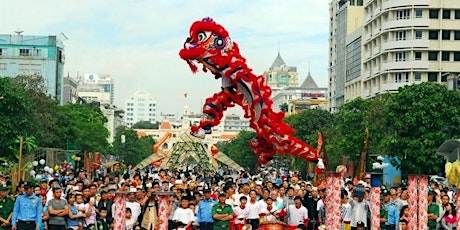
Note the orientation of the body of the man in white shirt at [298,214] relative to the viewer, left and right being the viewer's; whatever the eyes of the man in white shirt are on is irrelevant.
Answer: facing the viewer

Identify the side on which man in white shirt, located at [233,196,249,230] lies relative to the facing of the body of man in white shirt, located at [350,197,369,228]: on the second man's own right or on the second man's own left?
on the second man's own right

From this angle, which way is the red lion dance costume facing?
to the viewer's left

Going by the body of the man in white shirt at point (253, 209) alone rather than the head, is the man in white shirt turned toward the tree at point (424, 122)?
no

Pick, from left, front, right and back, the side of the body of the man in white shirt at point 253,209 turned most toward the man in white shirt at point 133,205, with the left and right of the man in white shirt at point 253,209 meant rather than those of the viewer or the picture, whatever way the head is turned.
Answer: right

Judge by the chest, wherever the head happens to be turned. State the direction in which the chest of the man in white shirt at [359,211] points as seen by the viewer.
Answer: toward the camera

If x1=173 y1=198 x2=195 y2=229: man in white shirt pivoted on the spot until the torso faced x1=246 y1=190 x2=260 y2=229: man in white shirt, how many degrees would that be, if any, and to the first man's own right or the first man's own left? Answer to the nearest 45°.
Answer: approximately 135° to the first man's own left

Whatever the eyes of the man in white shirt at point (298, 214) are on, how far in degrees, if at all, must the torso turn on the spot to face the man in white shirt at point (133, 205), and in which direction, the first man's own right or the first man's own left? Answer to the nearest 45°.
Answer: approximately 90° to the first man's own right

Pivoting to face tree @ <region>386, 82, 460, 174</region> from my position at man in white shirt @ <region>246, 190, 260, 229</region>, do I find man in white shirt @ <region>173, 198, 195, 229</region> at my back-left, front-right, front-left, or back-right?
back-left

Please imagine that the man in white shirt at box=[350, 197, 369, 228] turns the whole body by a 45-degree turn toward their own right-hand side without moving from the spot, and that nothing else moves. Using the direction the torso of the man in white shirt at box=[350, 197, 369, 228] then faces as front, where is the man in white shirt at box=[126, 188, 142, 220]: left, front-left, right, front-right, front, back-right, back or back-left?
front-right

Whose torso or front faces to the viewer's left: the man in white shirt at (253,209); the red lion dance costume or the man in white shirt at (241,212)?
the red lion dance costume

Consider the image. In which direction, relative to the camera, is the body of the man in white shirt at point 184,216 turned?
toward the camera

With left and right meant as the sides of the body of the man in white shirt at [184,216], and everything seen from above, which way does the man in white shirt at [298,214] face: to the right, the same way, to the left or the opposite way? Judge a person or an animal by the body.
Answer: the same way

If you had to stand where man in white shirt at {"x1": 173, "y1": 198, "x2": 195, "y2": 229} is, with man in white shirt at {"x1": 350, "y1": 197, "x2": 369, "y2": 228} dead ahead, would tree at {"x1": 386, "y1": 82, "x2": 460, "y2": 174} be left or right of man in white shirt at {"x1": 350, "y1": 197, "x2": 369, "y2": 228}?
left

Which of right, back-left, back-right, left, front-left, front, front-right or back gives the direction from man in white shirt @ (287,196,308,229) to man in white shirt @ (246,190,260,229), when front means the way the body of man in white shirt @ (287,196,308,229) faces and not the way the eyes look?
right

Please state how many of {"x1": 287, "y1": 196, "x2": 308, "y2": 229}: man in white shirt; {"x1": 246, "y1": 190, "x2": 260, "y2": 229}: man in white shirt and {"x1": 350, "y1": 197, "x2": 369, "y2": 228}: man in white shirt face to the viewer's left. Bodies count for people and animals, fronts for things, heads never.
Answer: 0

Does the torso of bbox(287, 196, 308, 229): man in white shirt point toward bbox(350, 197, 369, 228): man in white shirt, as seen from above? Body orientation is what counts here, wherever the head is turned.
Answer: no

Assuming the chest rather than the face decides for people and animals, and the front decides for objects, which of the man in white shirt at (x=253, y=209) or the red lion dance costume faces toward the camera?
the man in white shirt

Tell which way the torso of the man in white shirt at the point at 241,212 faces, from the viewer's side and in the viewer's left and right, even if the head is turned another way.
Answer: facing the viewer and to the right of the viewer

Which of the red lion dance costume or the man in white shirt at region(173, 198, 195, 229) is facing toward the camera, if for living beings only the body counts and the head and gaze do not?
the man in white shirt
